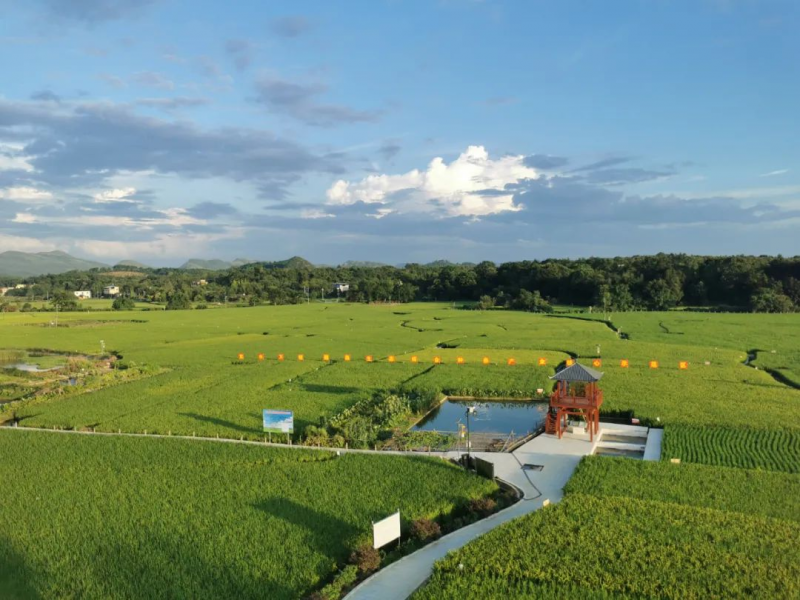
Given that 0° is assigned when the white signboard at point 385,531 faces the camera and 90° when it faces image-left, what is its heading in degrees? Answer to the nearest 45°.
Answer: approximately 315°

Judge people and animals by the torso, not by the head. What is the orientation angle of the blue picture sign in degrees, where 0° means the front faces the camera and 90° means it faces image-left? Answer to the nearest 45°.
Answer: approximately 0°

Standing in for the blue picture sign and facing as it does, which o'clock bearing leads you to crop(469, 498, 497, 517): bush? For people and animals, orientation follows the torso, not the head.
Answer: The bush is roughly at 11 o'clock from the blue picture sign.

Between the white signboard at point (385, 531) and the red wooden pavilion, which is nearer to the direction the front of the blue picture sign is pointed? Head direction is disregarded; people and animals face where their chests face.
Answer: the white signboard

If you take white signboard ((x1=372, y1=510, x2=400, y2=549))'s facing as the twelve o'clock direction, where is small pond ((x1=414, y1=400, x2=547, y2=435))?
The small pond is roughly at 8 o'clock from the white signboard.

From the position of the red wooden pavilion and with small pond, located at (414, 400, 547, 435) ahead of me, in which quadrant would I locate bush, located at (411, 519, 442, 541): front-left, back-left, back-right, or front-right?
back-left

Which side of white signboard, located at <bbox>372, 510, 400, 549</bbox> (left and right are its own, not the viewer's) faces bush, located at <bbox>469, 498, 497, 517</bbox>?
left

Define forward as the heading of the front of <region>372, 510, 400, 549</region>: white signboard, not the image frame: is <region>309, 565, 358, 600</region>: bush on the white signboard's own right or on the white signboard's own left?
on the white signboard's own right

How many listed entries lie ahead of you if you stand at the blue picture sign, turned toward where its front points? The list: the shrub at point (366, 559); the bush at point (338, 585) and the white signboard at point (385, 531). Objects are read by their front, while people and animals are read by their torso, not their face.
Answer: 3

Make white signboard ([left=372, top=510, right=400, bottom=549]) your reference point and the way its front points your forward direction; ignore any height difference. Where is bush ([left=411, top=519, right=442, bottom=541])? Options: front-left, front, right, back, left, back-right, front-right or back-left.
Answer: left
